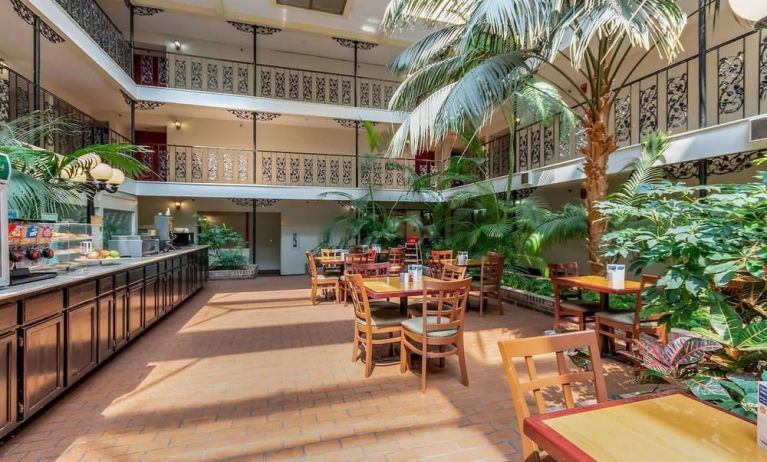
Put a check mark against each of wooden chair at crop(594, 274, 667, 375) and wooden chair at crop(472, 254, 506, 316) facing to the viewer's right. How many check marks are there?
0

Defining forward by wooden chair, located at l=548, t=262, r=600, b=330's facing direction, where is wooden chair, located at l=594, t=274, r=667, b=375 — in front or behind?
in front

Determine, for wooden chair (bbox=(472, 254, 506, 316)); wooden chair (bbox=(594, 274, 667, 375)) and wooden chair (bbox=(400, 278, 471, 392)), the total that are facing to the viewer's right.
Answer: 0

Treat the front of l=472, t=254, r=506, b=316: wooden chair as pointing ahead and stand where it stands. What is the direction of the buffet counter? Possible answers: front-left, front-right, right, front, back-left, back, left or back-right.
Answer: left

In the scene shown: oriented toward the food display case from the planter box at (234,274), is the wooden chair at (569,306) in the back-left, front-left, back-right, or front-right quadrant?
front-left

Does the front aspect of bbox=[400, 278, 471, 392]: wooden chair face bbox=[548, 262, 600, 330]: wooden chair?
no

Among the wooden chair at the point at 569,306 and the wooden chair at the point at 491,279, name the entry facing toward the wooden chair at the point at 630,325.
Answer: the wooden chair at the point at 569,306

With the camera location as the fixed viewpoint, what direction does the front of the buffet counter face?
facing the viewer and to the right of the viewer

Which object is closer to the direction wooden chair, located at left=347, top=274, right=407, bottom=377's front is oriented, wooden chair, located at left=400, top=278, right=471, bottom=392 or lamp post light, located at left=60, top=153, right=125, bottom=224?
the wooden chair

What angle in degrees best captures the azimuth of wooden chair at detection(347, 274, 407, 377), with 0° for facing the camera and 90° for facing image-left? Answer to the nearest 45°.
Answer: approximately 225°

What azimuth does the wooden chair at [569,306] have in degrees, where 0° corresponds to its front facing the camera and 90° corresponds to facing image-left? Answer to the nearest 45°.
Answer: approximately 315°

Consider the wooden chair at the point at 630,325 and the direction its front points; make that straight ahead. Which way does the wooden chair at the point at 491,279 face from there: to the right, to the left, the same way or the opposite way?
the same way

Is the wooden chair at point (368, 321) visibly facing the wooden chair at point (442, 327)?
no

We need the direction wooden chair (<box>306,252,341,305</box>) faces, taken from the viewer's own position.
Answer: facing to the right of the viewer

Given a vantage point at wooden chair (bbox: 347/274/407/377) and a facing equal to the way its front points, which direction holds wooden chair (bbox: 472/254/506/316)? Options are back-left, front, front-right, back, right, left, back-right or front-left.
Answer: front

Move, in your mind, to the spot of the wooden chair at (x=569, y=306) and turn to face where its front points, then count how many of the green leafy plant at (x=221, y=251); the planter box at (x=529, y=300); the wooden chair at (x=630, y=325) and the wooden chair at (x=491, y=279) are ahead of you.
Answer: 1

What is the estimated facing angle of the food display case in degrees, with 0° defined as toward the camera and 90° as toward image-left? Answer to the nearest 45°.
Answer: approximately 315°

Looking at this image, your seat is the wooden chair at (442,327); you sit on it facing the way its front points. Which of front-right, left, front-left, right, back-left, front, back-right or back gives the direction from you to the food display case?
front-left

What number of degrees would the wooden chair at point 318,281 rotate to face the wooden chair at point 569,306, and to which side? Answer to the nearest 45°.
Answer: approximately 45° to its right

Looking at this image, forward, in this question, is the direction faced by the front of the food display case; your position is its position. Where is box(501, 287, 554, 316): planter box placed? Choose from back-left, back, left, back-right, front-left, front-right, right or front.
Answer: front-left

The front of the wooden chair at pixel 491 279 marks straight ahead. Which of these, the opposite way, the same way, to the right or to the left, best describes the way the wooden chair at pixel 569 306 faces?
the opposite way
